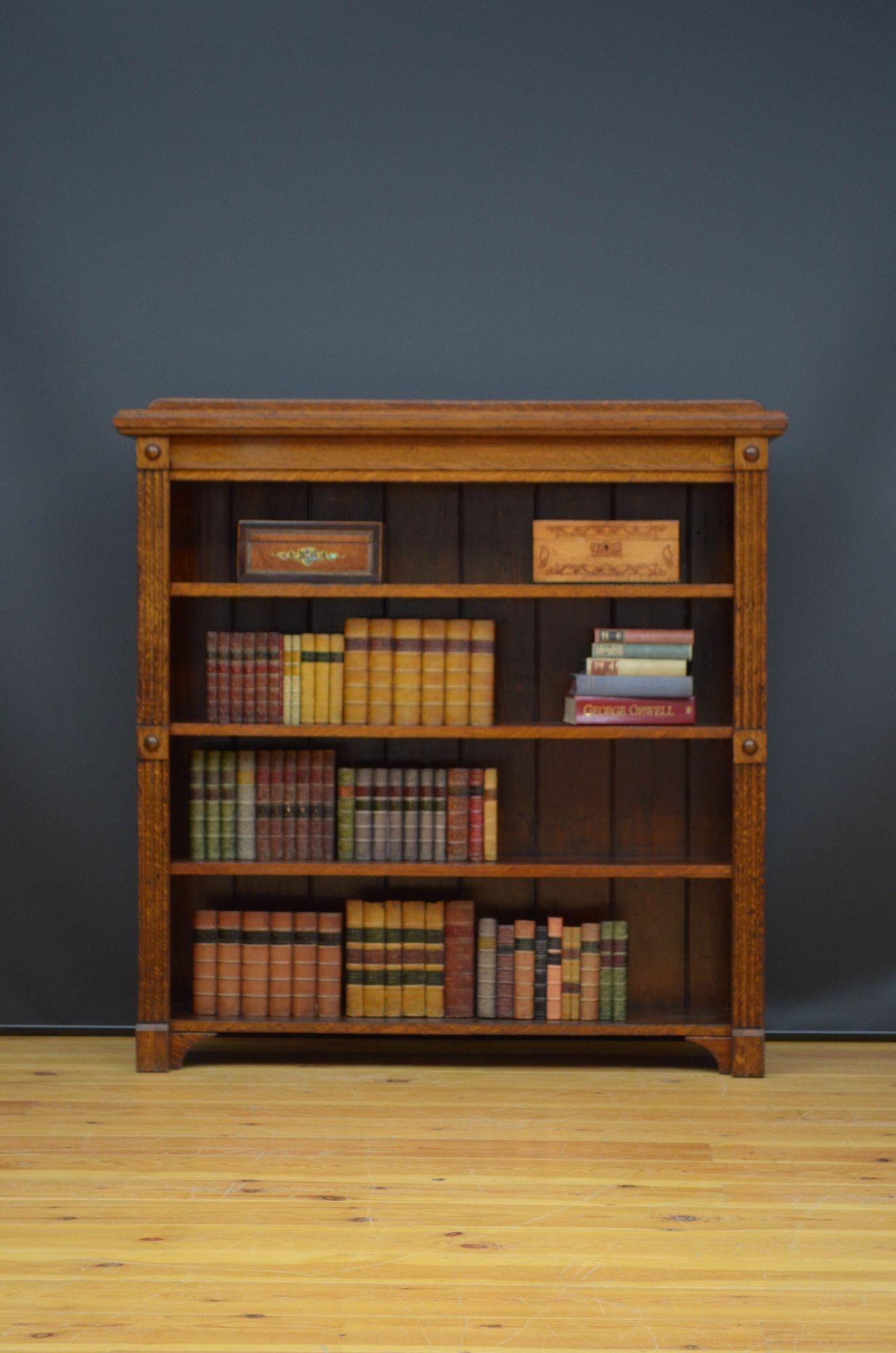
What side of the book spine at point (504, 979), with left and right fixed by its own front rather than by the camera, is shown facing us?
front

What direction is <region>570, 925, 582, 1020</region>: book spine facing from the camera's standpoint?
toward the camera

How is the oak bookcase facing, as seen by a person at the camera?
facing the viewer

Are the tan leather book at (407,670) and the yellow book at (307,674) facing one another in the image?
no

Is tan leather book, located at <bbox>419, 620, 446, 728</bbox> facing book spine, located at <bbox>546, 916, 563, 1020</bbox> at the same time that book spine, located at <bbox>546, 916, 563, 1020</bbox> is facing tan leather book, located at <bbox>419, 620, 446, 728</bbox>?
no

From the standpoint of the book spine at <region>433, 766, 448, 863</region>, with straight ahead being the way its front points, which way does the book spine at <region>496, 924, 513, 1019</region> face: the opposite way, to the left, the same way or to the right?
the same way
